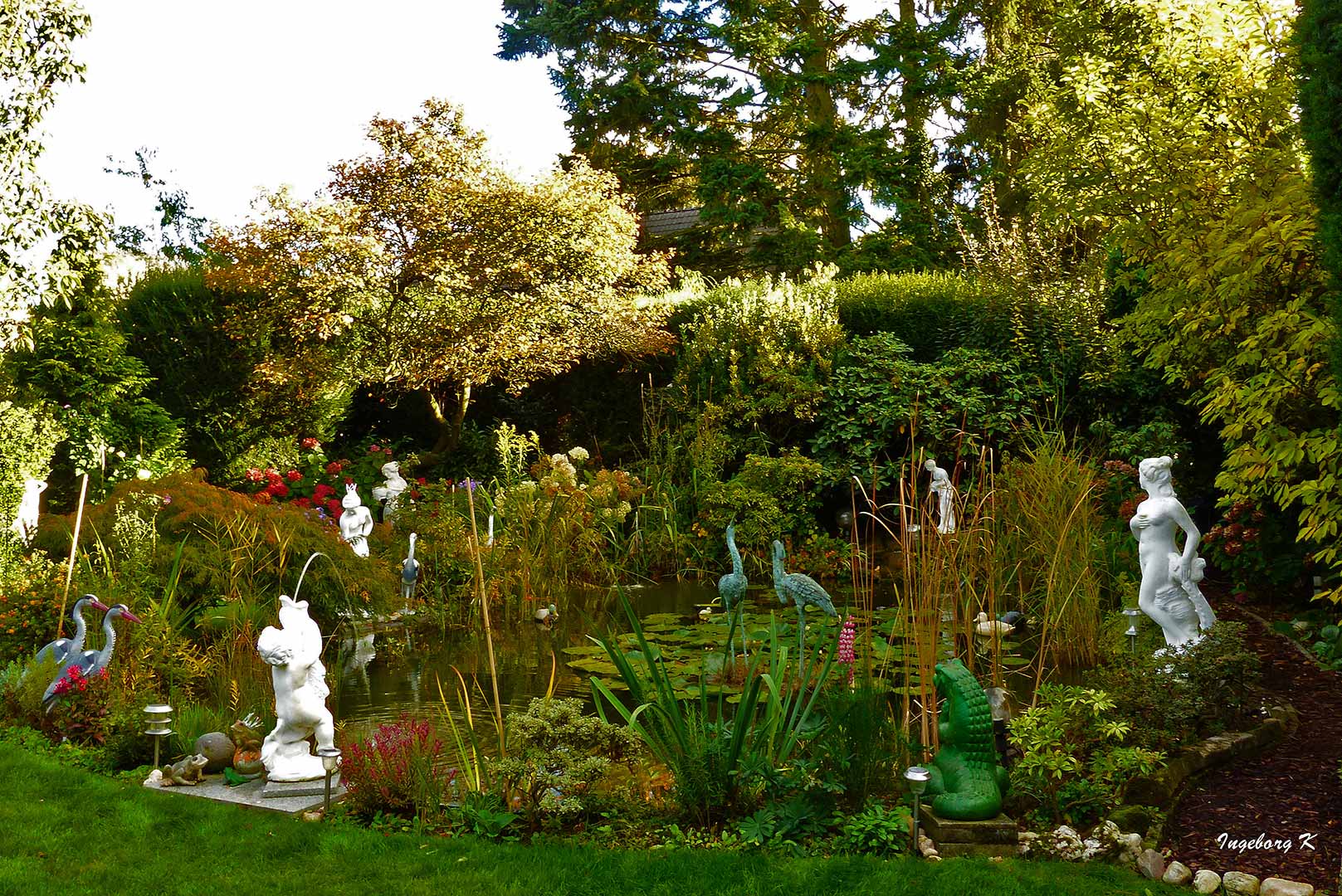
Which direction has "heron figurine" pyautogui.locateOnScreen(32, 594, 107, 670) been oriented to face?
to the viewer's right

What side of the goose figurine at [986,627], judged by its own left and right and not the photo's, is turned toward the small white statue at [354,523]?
front

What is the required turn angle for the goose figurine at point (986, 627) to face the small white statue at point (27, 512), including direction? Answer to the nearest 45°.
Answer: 0° — it already faces it

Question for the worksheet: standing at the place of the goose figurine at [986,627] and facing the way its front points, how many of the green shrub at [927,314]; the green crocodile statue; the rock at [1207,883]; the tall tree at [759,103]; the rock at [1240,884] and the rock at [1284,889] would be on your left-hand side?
4

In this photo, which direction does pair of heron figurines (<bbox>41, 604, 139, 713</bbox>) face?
to the viewer's right

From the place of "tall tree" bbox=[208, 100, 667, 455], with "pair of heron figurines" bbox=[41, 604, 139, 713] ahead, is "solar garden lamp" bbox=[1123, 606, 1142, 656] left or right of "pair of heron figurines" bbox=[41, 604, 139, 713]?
left

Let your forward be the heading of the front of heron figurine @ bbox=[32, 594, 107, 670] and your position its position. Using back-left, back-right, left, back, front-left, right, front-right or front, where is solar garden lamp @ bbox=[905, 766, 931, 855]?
front-right

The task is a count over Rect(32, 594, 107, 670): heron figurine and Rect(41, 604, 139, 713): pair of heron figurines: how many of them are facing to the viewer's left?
0

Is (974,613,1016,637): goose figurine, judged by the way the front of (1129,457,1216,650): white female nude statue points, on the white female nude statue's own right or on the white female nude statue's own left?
on the white female nude statue's own right

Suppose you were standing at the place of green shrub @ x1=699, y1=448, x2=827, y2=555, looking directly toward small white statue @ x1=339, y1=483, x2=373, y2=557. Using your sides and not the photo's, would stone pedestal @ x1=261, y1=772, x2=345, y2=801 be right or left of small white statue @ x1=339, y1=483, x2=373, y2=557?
left

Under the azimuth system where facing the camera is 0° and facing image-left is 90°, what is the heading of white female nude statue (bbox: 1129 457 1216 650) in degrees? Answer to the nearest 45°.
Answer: approximately 45°

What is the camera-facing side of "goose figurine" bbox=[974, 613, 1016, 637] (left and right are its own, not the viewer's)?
left

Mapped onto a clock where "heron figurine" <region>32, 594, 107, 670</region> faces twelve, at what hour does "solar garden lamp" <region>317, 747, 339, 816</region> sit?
The solar garden lamp is roughly at 2 o'clock from the heron figurine.
